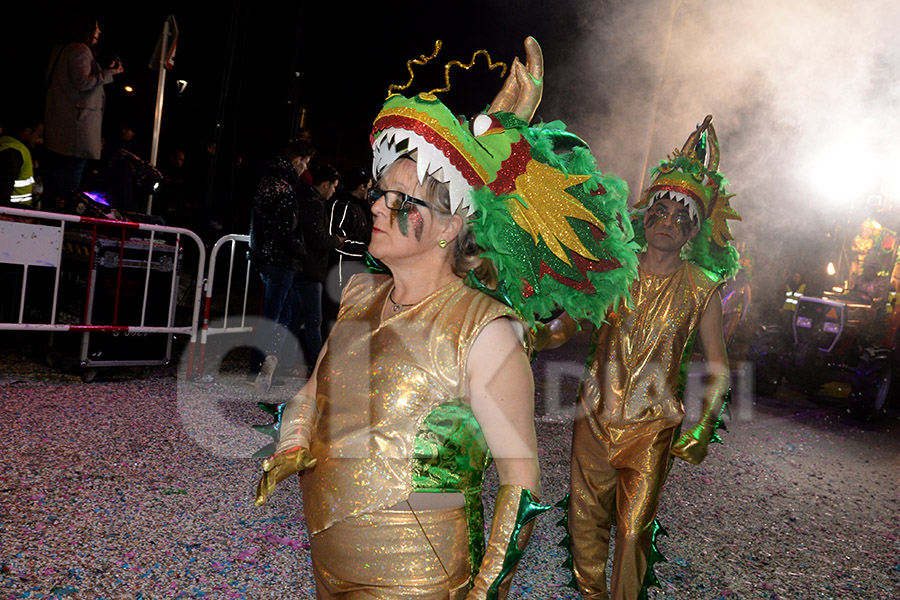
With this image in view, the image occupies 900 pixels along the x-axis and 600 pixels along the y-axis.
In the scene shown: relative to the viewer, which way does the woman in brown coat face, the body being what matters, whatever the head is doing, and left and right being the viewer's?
facing to the right of the viewer

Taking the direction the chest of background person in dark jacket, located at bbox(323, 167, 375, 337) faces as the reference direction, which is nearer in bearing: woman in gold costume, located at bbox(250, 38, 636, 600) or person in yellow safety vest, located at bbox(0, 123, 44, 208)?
the woman in gold costume

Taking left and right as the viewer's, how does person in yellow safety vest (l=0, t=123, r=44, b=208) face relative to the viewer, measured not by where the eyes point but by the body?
facing to the right of the viewer

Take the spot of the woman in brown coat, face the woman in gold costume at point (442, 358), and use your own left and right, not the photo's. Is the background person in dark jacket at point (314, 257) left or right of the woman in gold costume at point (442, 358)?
left

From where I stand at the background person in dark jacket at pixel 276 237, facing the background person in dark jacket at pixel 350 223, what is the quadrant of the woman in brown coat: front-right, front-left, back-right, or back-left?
back-left

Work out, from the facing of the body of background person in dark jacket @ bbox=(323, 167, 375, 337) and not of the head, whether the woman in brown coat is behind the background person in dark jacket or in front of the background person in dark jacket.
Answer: behind

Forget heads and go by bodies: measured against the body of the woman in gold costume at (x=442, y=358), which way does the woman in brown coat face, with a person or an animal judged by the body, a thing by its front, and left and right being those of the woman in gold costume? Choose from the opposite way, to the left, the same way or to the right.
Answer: the opposite way

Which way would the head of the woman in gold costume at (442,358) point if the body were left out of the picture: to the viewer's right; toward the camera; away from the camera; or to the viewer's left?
to the viewer's left
